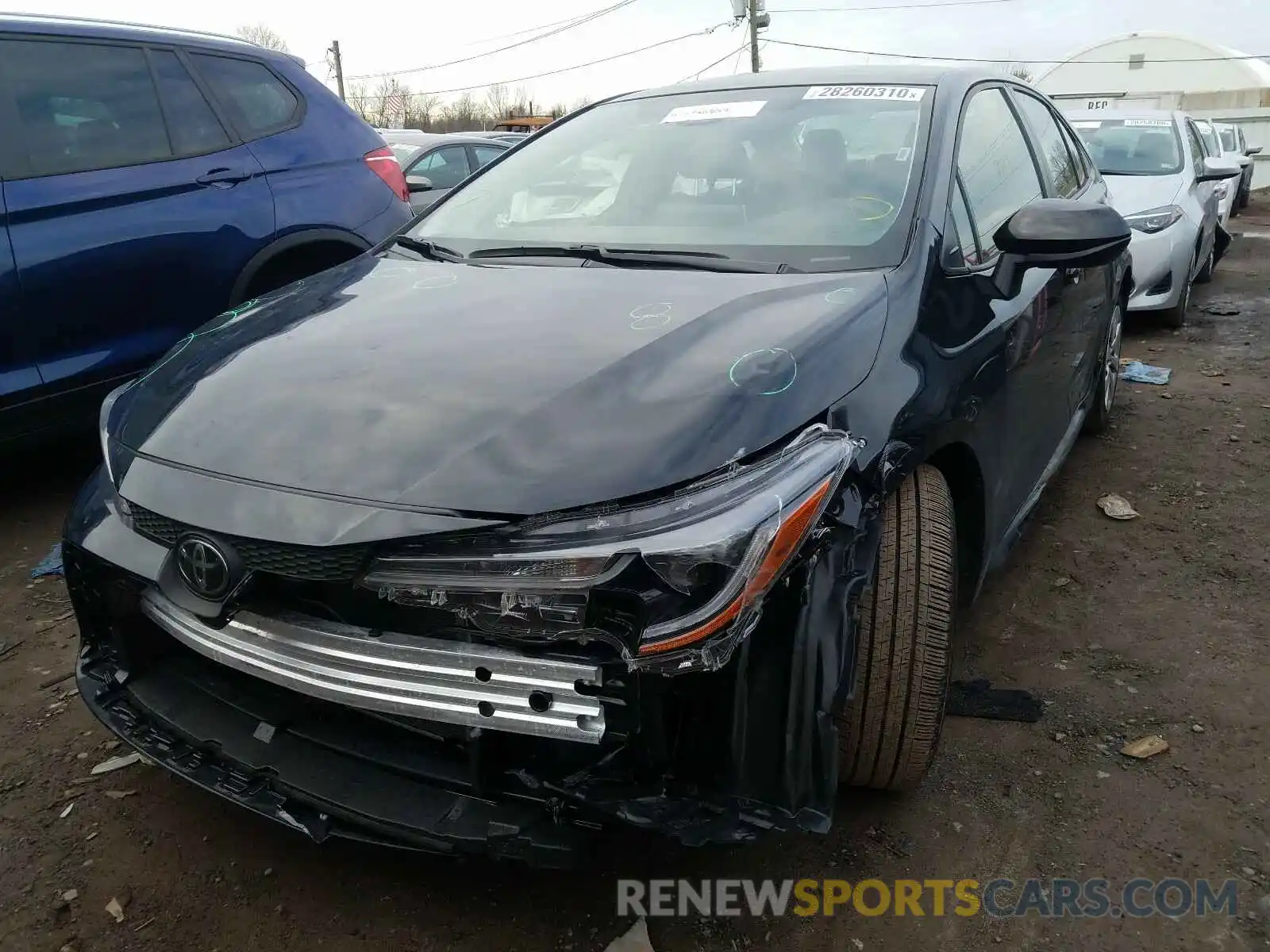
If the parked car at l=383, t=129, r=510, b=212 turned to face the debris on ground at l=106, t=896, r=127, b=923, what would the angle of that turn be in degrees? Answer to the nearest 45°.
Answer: approximately 45° to its left

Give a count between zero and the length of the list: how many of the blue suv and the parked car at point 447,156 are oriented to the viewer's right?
0

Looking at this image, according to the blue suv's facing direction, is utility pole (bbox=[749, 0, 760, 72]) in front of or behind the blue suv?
behind

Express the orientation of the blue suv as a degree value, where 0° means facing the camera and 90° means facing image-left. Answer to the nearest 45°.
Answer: approximately 45°

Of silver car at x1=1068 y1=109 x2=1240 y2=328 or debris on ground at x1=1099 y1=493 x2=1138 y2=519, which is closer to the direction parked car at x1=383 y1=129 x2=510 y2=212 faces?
the debris on ground

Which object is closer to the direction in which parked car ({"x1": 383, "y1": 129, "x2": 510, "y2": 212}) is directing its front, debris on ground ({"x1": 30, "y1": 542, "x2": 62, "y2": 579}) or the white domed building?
the debris on ground

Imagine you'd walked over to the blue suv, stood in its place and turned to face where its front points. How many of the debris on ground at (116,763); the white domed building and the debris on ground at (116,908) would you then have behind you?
1

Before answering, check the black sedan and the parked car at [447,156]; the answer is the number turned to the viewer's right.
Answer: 0

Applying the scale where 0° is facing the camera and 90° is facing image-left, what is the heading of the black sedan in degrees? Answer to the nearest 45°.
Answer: approximately 45°

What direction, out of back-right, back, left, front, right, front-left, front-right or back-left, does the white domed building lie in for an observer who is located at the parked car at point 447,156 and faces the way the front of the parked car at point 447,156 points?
back

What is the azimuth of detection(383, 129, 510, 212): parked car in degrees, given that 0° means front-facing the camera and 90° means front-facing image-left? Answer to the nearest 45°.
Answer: approximately 45°

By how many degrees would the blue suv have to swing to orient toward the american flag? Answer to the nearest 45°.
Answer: approximately 135° to its right

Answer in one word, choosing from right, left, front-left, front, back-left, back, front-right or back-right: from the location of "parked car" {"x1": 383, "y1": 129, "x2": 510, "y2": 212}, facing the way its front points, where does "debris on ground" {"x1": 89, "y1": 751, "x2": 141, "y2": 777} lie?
front-left
